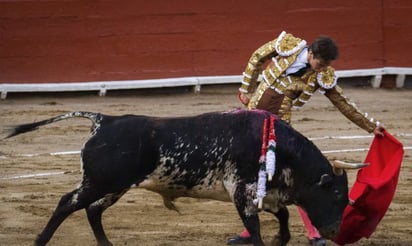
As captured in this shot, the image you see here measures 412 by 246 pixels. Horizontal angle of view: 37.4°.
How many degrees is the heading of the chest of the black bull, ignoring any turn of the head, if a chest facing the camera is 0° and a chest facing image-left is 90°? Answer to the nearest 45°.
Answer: approximately 270°
